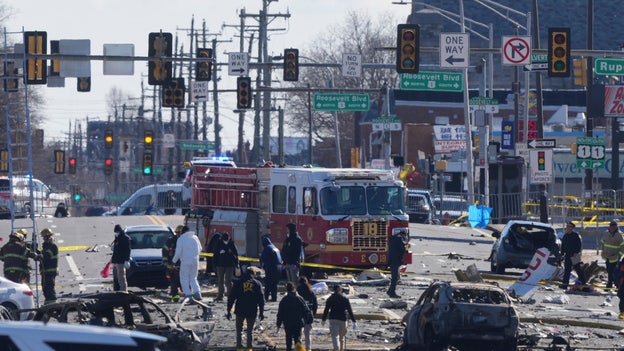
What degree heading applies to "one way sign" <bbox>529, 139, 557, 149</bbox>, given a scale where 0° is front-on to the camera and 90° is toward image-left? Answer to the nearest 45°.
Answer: approximately 0°

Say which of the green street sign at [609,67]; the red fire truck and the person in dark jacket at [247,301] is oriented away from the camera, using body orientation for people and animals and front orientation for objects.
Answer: the person in dark jacket

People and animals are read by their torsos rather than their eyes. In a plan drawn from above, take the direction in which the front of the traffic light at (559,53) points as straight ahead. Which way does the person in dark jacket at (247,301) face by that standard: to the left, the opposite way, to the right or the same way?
the opposite way

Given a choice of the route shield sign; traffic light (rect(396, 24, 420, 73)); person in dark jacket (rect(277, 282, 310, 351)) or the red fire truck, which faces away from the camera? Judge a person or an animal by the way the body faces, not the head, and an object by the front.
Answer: the person in dark jacket

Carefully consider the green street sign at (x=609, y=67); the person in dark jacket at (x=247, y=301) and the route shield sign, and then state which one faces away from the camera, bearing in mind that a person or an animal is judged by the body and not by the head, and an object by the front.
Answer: the person in dark jacket

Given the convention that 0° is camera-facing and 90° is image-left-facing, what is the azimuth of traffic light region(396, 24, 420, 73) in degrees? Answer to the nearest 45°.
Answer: approximately 0°

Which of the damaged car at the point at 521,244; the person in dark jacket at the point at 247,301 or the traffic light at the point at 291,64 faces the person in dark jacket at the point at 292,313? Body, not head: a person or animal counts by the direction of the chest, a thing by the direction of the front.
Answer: the traffic light
